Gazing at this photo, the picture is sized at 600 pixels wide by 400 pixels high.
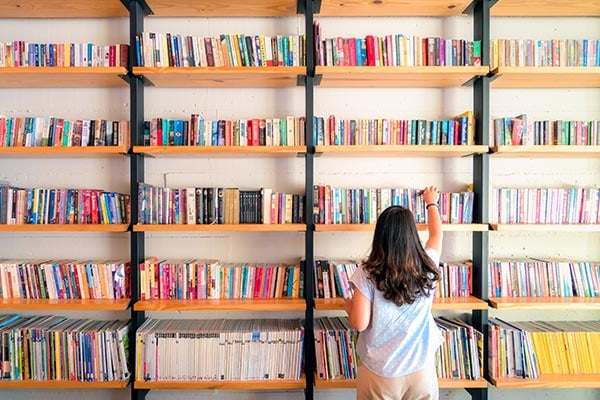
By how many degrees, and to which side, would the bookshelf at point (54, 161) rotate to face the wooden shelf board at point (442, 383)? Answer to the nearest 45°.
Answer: approximately 45° to its left

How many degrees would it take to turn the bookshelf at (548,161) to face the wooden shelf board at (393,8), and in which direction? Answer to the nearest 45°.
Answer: approximately 45° to its right

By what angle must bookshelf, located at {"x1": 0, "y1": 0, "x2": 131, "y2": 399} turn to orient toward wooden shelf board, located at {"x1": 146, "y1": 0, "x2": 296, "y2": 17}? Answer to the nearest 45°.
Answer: approximately 45° to its left

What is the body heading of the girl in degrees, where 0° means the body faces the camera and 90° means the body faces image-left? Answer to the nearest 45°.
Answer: approximately 180°

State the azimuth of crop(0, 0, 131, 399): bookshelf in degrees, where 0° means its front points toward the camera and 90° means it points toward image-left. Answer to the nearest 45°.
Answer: approximately 0°

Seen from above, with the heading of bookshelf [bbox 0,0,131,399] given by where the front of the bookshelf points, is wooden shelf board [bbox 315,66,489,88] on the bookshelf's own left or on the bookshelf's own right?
on the bookshelf's own left

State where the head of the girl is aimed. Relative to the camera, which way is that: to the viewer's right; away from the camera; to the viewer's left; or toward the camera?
away from the camera
